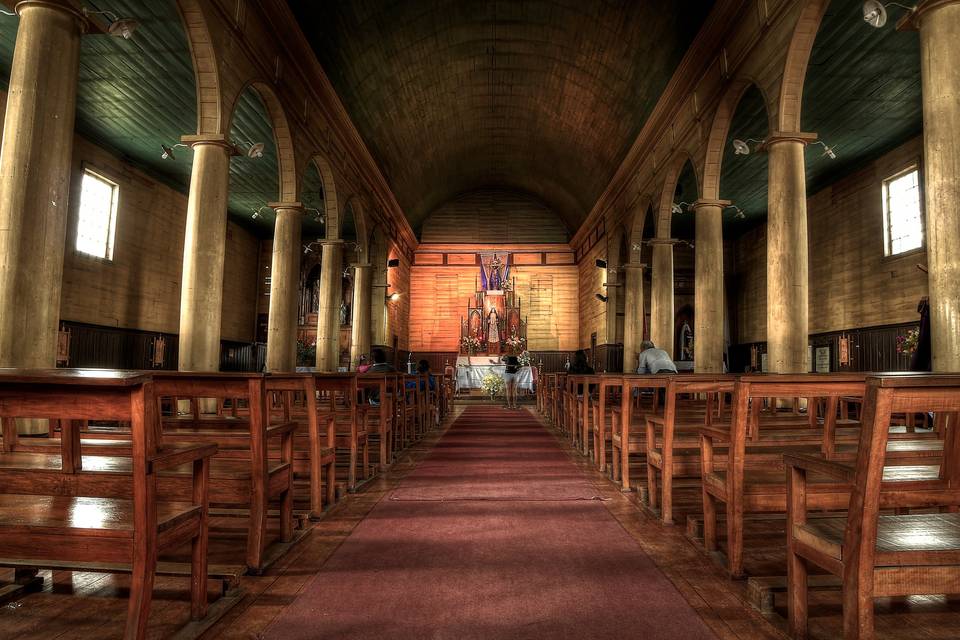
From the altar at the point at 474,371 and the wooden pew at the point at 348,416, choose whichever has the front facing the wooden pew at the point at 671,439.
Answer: the altar

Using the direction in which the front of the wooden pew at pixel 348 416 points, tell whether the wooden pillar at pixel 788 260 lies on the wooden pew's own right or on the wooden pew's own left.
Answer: on the wooden pew's own right

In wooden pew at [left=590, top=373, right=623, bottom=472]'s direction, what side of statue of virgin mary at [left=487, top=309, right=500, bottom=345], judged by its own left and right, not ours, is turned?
front

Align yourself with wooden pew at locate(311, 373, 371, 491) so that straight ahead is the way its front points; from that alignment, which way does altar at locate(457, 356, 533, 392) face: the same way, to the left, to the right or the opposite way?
the opposite way

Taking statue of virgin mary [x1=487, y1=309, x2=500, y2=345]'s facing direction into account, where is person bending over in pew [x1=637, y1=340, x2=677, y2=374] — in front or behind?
in front

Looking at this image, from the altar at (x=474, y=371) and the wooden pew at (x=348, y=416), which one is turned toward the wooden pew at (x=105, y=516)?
the altar

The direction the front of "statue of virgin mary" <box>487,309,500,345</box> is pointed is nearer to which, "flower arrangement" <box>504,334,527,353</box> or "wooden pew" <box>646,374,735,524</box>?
the wooden pew

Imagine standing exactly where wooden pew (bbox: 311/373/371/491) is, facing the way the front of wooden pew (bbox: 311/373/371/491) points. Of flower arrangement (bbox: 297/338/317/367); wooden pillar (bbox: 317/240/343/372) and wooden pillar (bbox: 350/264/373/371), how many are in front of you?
3

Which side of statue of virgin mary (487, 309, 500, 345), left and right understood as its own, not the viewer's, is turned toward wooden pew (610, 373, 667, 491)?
front

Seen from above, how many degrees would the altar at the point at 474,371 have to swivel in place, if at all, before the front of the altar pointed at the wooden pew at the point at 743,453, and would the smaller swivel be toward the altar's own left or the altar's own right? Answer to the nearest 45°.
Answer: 0° — it already faces it

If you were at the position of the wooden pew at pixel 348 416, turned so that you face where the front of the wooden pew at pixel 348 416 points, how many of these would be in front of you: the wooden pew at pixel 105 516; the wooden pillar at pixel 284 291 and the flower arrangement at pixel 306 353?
2

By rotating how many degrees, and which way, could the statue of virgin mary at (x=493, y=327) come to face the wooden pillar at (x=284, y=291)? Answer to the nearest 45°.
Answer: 0° — it already faces it

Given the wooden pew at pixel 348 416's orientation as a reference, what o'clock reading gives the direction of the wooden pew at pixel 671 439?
the wooden pew at pixel 671 439 is roughly at 4 o'clock from the wooden pew at pixel 348 416.

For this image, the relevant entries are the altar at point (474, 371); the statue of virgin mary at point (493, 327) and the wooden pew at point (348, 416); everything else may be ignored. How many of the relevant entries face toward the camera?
2

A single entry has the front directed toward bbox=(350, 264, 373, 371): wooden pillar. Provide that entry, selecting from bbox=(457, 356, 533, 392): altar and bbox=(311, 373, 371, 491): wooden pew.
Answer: the wooden pew

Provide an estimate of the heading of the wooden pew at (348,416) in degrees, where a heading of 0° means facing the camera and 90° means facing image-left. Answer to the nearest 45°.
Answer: approximately 180°

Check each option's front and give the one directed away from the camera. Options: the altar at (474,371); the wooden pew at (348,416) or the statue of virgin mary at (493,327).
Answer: the wooden pew
